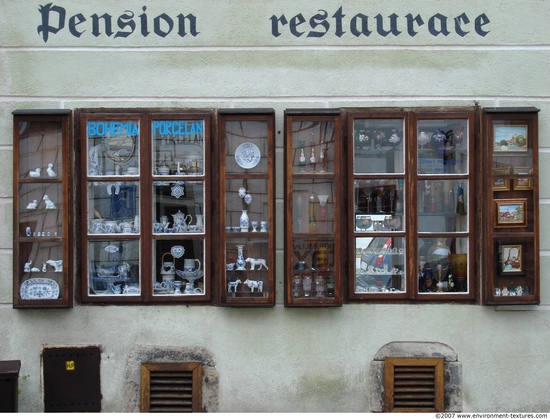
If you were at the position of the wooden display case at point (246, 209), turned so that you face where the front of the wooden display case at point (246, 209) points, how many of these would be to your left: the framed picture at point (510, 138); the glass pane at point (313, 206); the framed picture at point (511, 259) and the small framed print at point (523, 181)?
4

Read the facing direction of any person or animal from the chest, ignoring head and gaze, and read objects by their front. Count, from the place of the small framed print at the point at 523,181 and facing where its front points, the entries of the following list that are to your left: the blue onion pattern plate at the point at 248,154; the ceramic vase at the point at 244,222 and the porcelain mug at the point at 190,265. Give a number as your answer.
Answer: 0

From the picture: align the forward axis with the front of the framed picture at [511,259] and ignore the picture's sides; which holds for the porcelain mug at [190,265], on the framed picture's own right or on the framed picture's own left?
on the framed picture's own right

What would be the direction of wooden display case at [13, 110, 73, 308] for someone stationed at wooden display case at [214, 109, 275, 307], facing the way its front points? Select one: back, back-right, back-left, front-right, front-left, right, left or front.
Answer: right

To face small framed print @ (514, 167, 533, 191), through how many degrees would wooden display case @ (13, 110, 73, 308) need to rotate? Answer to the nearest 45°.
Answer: approximately 90° to its left

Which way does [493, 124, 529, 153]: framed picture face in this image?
toward the camera

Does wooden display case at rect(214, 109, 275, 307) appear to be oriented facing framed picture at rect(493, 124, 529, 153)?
no

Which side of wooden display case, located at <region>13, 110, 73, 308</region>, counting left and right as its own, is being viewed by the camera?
front

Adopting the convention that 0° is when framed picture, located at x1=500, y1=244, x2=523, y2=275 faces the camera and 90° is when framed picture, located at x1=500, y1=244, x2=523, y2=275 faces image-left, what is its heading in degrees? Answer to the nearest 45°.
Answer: approximately 0°

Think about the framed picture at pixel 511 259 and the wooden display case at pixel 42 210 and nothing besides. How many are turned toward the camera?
2

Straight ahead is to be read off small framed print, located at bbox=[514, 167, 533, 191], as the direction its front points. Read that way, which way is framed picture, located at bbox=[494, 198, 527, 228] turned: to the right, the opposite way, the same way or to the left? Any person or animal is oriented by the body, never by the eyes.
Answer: the same way

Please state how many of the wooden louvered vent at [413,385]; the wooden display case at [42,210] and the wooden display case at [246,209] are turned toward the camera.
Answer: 3

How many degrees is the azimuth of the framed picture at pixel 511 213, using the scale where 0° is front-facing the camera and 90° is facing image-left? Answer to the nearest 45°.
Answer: approximately 0°

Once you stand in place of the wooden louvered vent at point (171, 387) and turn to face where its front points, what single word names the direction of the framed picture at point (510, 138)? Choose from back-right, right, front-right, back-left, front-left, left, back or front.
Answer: left
